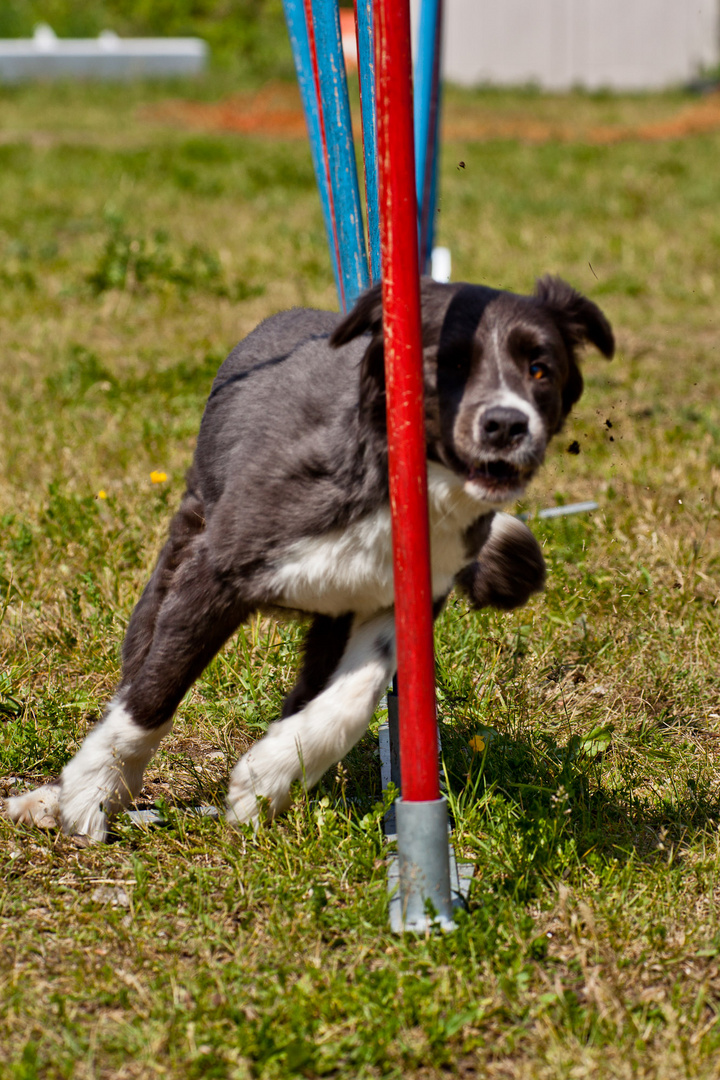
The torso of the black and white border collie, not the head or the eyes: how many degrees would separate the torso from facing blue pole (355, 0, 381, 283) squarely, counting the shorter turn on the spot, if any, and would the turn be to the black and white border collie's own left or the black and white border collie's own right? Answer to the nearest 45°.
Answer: approximately 135° to the black and white border collie's own left

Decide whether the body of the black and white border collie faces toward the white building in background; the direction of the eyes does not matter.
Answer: no

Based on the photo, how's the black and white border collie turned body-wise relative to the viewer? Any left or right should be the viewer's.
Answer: facing the viewer and to the right of the viewer

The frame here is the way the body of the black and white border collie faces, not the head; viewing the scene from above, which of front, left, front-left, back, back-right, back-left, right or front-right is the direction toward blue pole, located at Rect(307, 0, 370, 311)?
back-left

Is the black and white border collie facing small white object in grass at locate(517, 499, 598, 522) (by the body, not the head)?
no

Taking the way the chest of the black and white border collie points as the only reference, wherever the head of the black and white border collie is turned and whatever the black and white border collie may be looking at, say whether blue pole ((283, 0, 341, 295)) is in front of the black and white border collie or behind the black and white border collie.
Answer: behind

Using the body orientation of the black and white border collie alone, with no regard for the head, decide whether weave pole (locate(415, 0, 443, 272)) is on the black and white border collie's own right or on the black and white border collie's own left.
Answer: on the black and white border collie's own left
